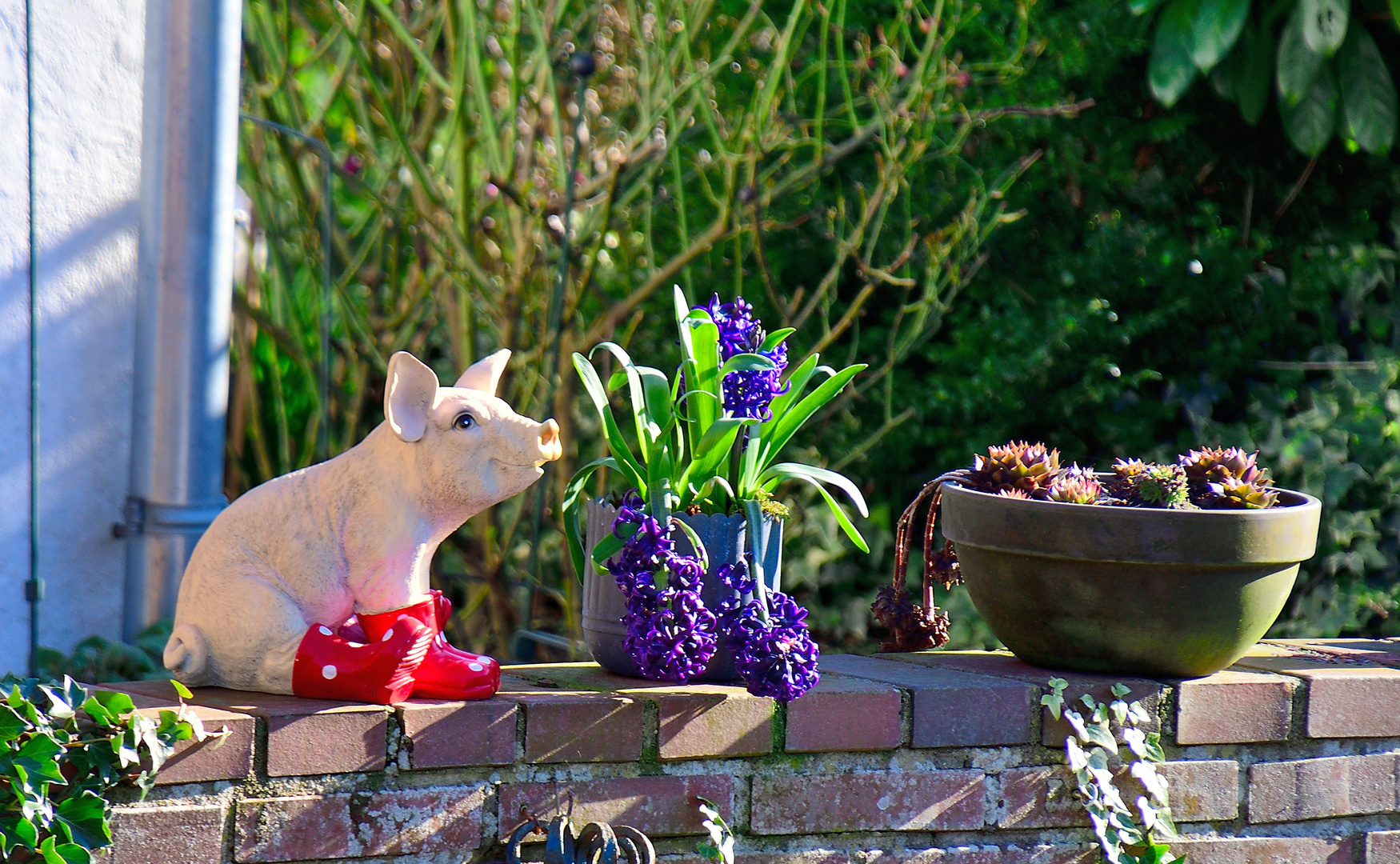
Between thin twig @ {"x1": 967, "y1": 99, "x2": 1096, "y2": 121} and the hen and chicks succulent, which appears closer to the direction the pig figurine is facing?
the hen and chicks succulent

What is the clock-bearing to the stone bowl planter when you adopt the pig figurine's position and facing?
The stone bowl planter is roughly at 12 o'clock from the pig figurine.

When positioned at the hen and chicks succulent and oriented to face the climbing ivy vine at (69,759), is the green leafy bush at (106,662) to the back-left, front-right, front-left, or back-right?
front-right

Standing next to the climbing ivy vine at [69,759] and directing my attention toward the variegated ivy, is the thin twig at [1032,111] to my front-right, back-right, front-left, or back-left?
front-left

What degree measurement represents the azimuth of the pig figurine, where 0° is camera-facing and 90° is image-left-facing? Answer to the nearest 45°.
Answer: approximately 270°

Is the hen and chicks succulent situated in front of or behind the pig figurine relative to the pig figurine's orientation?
in front
